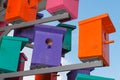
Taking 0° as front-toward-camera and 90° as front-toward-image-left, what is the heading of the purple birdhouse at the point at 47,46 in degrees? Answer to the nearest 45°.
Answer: approximately 0°
